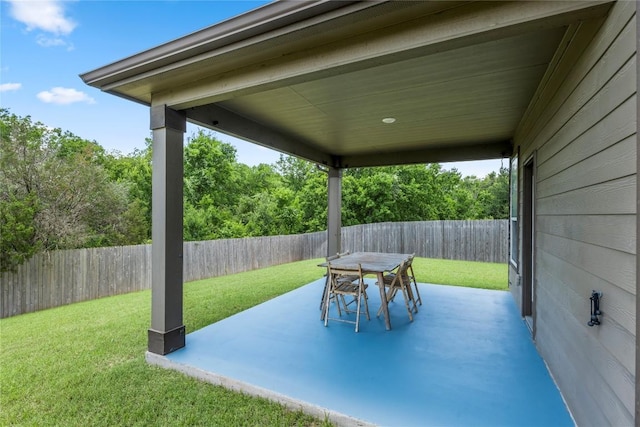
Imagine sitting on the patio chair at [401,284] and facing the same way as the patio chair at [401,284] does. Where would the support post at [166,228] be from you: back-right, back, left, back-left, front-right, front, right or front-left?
front-left

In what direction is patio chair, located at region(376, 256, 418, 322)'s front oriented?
to the viewer's left

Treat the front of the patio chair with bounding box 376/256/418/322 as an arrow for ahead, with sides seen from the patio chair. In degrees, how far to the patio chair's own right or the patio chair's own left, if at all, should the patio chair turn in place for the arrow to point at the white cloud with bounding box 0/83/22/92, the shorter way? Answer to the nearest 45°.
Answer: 0° — it already faces it

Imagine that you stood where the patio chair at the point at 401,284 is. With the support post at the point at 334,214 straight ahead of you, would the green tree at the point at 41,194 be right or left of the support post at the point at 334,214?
left

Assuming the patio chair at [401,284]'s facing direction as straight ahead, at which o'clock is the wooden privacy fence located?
The wooden privacy fence is roughly at 1 o'clock from the patio chair.

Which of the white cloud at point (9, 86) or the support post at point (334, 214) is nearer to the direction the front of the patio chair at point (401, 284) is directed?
the white cloud

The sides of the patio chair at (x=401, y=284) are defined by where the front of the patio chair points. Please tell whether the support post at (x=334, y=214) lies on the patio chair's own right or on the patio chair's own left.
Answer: on the patio chair's own right

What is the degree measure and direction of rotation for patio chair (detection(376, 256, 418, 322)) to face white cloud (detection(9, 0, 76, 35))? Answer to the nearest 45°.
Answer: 0° — it already faces it

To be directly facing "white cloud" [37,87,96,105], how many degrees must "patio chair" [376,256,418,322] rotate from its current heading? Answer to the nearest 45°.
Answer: approximately 45° to its right

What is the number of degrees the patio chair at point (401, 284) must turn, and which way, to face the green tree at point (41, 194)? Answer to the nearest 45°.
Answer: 0° — it already faces it
